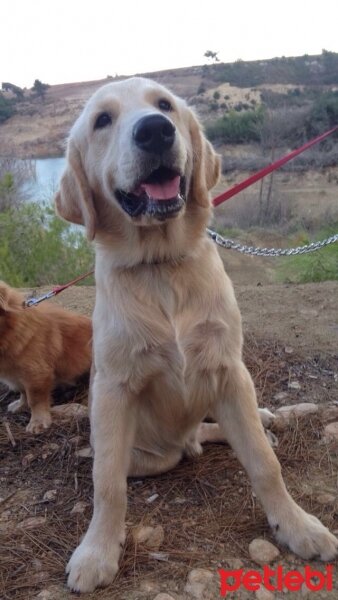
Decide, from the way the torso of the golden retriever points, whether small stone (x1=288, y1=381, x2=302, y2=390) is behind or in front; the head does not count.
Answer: behind

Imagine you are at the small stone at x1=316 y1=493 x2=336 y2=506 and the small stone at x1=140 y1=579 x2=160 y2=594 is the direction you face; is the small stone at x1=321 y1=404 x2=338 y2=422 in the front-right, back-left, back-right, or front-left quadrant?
back-right

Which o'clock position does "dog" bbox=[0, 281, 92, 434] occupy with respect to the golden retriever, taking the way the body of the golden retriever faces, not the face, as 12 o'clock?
The dog is roughly at 5 o'clock from the golden retriever.

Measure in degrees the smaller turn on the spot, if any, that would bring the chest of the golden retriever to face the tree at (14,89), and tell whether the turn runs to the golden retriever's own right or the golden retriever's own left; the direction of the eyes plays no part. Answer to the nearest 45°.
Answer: approximately 180°

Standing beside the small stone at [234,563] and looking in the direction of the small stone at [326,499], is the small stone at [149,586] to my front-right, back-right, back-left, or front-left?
back-left

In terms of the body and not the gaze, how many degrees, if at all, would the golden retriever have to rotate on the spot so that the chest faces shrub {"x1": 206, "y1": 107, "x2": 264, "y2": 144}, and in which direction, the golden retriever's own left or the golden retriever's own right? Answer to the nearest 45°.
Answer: approximately 180°

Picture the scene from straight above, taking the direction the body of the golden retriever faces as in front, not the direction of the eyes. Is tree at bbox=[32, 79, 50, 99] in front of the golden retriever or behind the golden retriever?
behind

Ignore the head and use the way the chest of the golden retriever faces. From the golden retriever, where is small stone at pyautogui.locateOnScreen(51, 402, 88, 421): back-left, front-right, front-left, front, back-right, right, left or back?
back-right

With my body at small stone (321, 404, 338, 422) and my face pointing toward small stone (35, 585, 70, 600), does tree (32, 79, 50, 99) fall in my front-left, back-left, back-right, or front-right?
back-right

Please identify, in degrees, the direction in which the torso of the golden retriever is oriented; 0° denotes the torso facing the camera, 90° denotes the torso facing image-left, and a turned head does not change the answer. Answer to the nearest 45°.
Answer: approximately 0°
